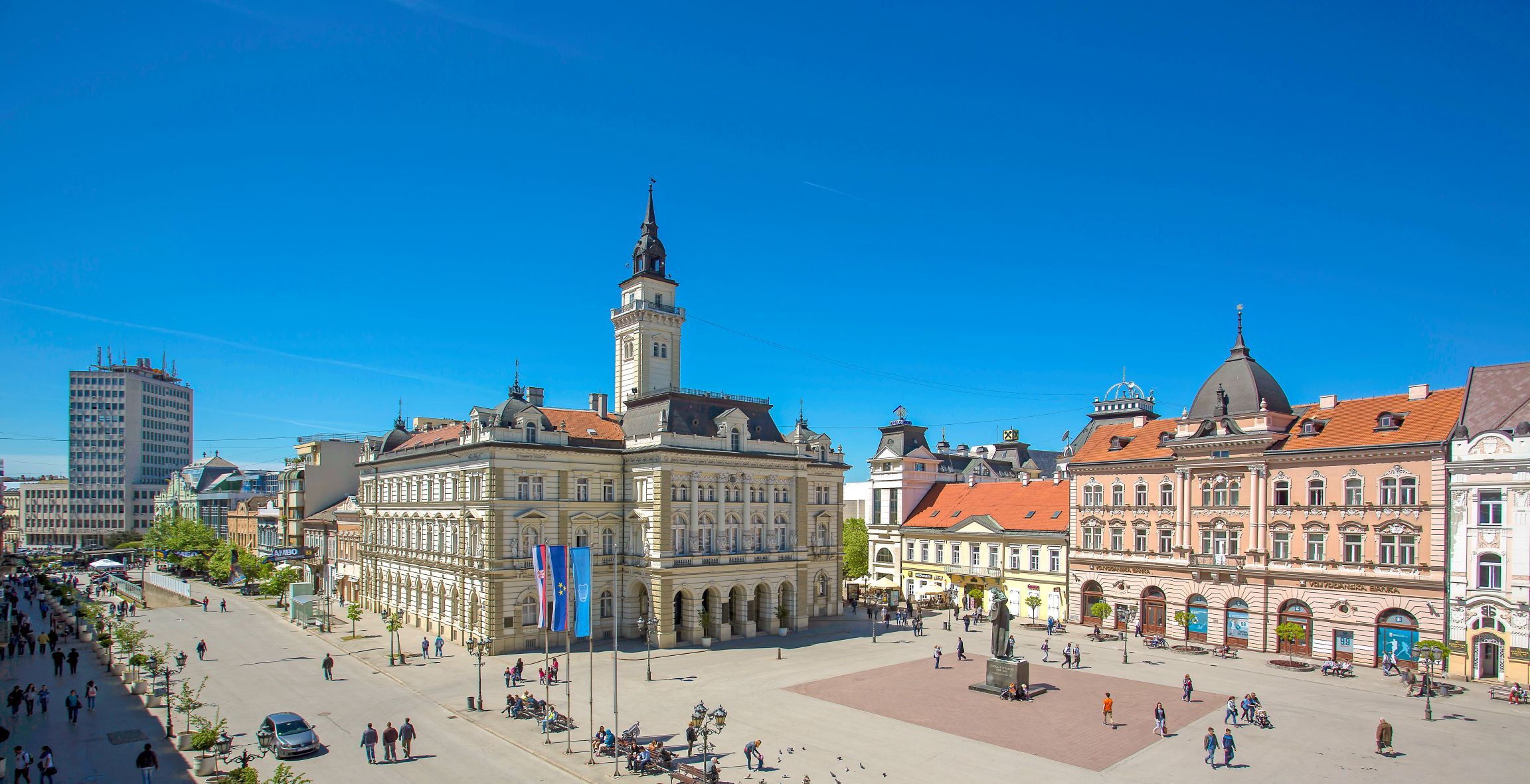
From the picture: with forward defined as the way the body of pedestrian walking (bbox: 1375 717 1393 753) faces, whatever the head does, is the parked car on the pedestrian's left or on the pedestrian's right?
on the pedestrian's left

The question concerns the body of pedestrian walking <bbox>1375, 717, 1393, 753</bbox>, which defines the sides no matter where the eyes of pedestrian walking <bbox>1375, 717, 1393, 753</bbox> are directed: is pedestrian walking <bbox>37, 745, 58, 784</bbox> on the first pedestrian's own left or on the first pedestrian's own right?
on the first pedestrian's own left
